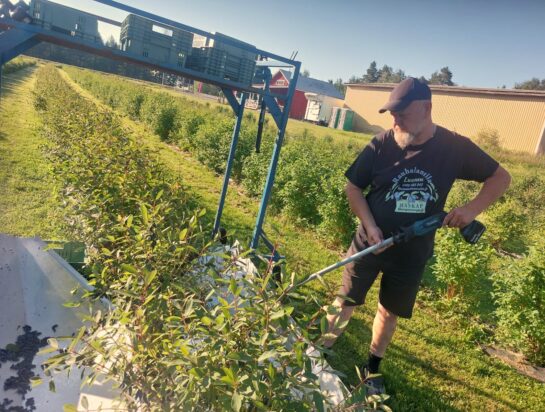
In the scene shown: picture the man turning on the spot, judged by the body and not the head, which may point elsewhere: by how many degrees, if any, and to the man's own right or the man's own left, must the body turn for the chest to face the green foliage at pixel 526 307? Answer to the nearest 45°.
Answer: approximately 135° to the man's own left

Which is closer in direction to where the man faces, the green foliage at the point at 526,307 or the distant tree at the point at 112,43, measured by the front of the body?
the distant tree

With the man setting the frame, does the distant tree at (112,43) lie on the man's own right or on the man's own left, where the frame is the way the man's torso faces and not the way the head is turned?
on the man's own right

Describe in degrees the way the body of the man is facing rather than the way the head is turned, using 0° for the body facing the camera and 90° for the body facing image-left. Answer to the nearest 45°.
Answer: approximately 0°

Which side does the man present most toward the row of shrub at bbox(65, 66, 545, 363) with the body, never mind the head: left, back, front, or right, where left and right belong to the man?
back

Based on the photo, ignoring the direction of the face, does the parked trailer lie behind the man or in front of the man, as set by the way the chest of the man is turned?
behind
